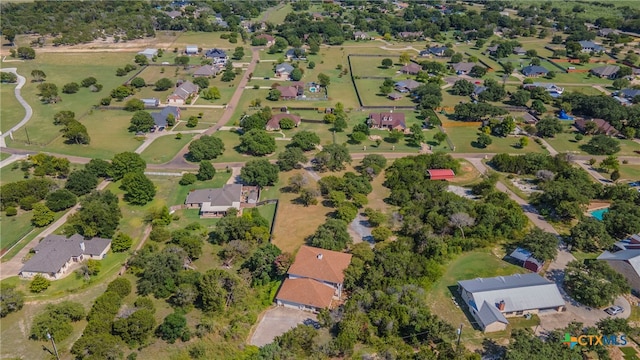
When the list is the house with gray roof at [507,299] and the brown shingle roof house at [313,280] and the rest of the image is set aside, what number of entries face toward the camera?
2

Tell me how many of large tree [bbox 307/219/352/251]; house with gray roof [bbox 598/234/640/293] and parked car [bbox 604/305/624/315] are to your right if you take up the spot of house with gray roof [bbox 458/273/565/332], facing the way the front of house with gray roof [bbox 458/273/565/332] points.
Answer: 1

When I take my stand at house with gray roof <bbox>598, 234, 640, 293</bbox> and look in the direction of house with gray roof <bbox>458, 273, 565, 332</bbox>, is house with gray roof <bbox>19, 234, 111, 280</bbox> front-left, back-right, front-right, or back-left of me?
front-right

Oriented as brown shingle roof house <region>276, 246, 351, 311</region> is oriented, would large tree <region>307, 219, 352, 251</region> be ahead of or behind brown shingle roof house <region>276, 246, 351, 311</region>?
behind

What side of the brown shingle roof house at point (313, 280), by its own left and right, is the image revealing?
front

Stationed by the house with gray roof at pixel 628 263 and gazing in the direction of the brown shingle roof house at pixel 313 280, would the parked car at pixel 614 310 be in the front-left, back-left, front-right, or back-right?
front-left

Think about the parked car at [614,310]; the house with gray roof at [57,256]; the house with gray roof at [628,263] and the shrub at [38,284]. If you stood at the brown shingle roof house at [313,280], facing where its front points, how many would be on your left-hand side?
2

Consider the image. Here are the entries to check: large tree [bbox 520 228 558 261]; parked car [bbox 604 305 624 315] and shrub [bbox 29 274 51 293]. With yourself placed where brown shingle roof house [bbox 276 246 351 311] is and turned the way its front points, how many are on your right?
1

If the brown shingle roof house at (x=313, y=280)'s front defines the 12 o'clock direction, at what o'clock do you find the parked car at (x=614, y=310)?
The parked car is roughly at 9 o'clock from the brown shingle roof house.

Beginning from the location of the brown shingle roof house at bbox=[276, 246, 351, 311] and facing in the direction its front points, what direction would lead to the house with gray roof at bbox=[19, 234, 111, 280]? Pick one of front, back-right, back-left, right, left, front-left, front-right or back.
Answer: right

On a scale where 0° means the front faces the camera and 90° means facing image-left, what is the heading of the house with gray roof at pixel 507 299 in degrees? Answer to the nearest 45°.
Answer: approximately 0°

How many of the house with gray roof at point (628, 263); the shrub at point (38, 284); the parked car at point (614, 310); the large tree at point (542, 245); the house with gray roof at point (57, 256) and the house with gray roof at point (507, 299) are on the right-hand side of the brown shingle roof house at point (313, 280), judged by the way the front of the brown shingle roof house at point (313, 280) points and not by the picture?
2

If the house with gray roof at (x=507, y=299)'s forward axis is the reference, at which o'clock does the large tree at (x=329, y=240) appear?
The large tree is roughly at 3 o'clock from the house with gray roof.

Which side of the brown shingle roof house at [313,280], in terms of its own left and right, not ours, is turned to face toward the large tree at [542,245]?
left
